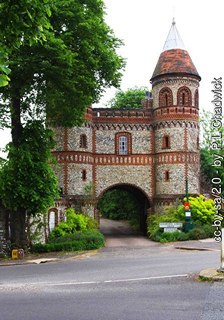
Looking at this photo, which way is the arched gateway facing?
toward the camera

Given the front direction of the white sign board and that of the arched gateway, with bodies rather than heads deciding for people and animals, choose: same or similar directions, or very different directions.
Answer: same or similar directions

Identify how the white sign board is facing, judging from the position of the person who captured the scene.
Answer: facing the viewer

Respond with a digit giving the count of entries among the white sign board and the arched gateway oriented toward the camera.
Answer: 2

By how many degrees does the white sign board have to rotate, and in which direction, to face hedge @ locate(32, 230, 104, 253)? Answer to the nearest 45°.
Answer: approximately 45° to its right

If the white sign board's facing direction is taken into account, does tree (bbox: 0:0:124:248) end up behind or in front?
in front

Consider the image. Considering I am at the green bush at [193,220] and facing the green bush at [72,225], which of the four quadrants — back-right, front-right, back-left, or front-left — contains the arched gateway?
front-right

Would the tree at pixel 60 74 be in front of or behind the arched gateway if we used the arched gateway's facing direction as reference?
in front

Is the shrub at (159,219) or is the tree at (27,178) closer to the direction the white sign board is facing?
the tree

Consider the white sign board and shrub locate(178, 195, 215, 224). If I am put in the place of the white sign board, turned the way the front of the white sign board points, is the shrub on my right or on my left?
on my left
